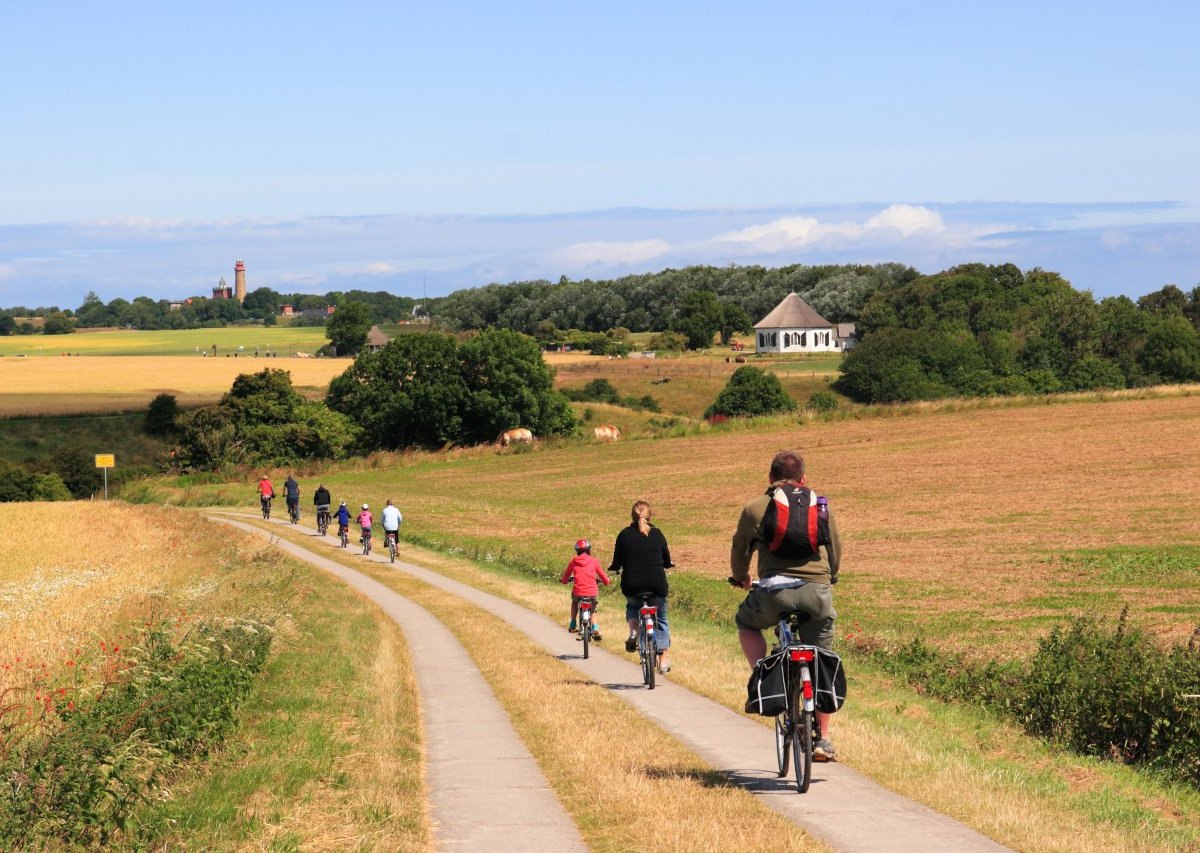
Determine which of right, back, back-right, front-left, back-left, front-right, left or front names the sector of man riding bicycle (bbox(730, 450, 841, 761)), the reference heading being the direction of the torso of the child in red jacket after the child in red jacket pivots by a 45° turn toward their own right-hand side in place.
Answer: back-right

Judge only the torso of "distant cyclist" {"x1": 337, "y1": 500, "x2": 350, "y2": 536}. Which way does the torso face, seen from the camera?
away from the camera

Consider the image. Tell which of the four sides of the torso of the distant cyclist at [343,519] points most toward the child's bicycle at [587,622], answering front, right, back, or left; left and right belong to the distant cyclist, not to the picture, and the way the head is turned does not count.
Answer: back

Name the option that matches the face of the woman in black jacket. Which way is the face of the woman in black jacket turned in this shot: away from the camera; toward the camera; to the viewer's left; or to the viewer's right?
away from the camera

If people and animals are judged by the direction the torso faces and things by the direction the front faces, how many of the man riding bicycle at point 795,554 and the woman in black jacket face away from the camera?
2

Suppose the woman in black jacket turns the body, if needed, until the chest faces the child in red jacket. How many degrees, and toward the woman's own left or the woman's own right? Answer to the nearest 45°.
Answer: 0° — they already face them

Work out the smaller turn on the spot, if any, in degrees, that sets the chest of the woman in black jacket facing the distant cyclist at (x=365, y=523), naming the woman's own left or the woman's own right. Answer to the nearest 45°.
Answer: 0° — they already face them

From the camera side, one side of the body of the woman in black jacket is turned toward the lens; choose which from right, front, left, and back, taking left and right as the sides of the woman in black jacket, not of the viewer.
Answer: back

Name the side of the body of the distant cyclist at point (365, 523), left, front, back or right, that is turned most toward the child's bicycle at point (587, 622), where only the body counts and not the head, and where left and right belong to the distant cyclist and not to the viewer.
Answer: back

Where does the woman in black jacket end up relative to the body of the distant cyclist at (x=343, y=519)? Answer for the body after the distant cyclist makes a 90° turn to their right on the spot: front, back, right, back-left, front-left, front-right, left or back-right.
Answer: right

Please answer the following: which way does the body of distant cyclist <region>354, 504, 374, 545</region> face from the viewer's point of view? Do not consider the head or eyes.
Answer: away from the camera

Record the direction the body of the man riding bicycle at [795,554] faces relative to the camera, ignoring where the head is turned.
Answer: away from the camera

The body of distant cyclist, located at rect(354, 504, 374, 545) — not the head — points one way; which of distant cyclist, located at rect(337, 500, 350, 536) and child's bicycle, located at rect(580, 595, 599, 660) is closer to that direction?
the distant cyclist

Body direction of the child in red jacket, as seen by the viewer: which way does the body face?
away from the camera

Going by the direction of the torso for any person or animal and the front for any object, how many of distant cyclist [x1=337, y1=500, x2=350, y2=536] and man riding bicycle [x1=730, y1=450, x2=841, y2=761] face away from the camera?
2
